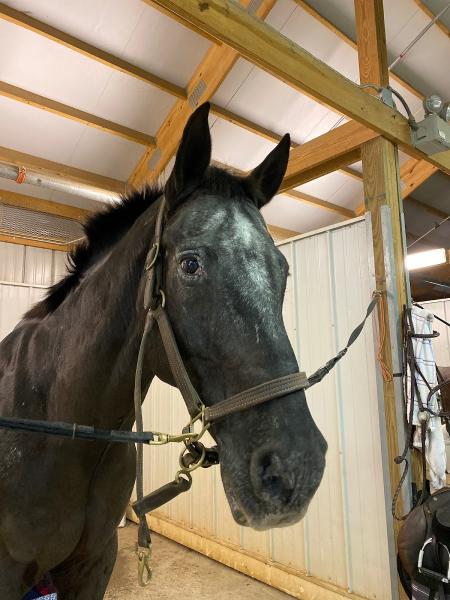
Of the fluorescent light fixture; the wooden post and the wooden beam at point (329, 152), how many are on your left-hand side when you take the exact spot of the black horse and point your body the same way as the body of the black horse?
3

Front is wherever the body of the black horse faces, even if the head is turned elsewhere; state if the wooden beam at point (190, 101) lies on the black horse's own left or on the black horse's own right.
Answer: on the black horse's own left

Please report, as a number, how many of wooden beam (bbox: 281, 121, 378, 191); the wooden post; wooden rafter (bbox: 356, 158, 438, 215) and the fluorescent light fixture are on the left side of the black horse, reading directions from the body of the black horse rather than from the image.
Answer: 4

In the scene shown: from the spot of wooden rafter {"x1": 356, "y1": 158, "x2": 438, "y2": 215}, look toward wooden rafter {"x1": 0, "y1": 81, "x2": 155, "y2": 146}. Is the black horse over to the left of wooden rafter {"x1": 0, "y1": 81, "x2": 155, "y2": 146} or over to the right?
left

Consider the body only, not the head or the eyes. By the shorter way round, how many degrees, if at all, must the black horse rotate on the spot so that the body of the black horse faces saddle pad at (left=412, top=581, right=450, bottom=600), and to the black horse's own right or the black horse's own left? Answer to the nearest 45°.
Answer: approximately 90° to the black horse's own left

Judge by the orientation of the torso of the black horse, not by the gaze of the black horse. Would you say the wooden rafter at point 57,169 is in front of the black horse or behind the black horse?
behind

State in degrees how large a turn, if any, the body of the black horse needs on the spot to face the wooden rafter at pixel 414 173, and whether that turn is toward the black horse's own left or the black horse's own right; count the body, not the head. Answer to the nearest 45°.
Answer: approximately 90° to the black horse's own left

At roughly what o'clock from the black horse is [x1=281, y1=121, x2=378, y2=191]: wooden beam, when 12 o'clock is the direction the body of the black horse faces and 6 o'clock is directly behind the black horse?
The wooden beam is roughly at 9 o'clock from the black horse.

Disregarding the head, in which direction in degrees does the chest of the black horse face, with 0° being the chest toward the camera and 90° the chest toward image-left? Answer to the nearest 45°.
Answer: approximately 315°

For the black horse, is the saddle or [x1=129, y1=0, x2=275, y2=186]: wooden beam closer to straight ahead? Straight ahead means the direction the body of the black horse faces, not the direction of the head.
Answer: the saddle

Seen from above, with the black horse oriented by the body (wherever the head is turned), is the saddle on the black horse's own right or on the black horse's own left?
on the black horse's own left

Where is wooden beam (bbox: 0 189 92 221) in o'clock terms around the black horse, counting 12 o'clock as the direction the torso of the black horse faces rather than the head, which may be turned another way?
The wooden beam is roughly at 7 o'clock from the black horse.
